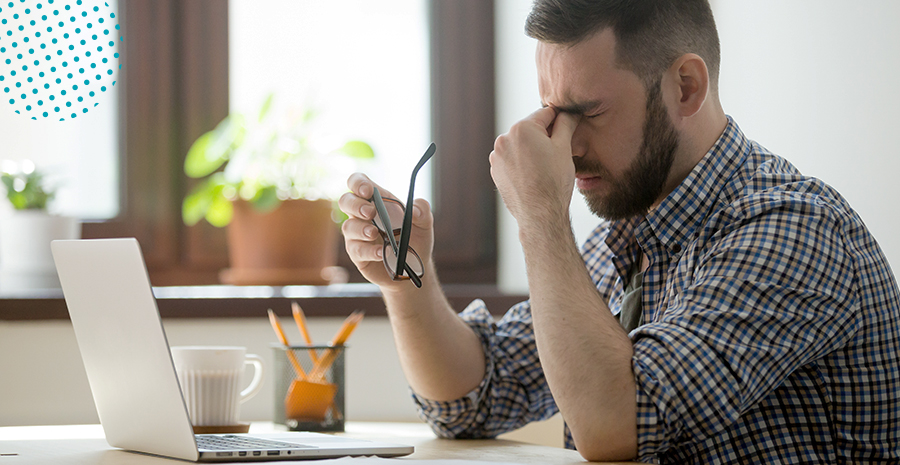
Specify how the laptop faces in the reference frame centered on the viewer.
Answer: facing to the right of the viewer

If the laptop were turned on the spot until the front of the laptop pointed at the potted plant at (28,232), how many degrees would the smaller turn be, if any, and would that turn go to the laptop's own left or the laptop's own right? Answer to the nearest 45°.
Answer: approximately 90° to the laptop's own left
